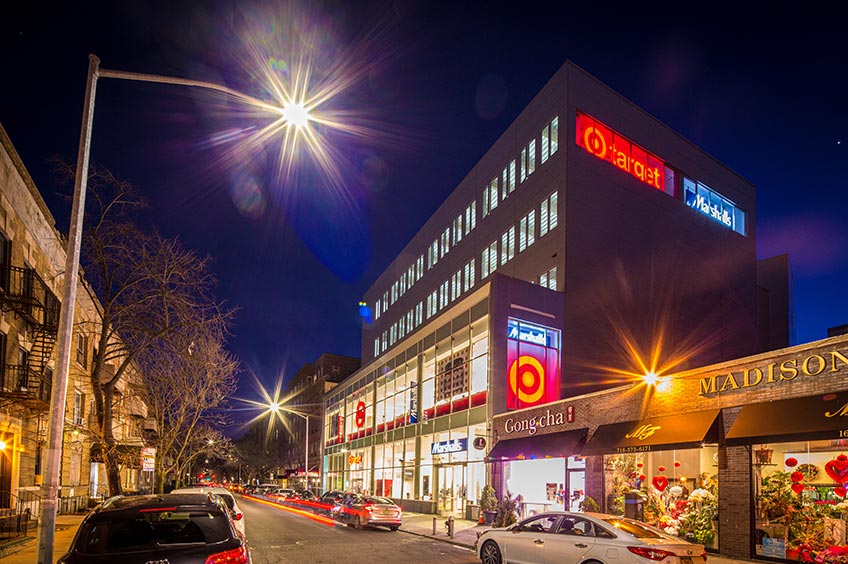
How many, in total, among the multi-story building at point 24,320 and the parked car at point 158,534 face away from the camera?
1

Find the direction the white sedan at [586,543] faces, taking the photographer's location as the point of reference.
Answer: facing away from the viewer and to the left of the viewer

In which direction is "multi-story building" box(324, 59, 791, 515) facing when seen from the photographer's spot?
facing the viewer and to the left of the viewer

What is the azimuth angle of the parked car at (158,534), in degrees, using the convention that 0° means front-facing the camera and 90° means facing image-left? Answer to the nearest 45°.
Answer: approximately 180°

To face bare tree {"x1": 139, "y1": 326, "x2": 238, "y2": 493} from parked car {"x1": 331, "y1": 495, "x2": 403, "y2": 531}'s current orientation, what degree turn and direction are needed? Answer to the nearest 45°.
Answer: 0° — it already faces it

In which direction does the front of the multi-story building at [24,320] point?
to the viewer's right

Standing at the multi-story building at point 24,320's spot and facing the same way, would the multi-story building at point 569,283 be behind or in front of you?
in front

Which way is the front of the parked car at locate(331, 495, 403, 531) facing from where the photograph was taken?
facing away from the viewer and to the left of the viewer

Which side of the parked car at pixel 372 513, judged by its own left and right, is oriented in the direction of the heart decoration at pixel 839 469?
back

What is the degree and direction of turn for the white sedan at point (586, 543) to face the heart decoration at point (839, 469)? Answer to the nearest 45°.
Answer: approximately 90° to its right

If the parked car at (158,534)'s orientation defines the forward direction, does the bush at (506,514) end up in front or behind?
in front

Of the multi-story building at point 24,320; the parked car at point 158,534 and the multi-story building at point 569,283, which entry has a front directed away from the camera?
the parked car
